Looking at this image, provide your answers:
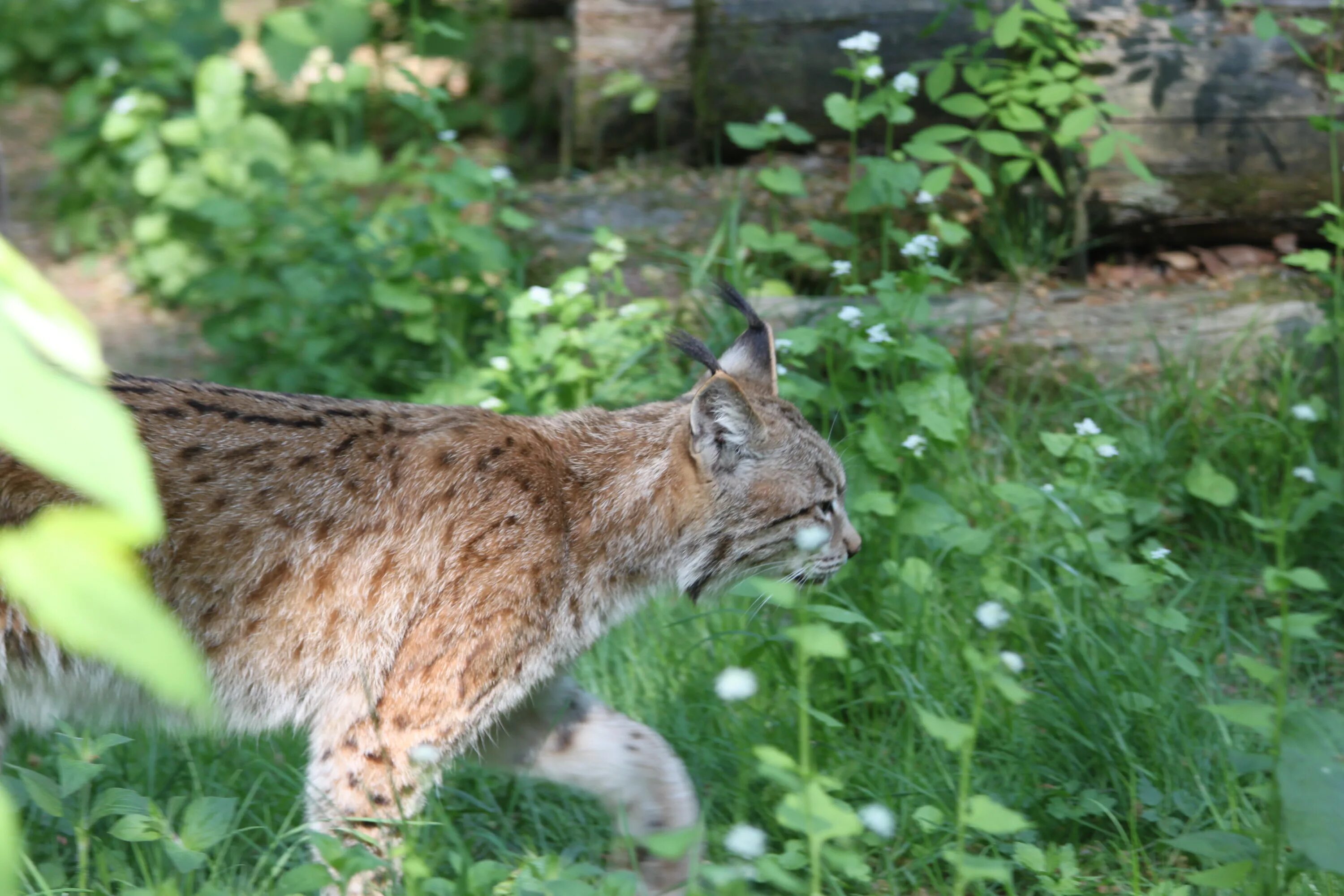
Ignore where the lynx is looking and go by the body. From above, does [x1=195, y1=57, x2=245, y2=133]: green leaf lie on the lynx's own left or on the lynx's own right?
on the lynx's own left

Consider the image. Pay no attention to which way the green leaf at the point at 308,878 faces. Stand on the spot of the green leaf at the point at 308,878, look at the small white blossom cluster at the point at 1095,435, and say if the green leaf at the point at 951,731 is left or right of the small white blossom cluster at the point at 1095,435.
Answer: right

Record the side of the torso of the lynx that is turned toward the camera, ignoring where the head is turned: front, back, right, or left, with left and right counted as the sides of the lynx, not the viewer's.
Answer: right

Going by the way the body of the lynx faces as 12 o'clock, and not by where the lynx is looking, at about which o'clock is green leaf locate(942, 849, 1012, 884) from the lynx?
The green leaf is roughly at 2 o'clock from the lynx.

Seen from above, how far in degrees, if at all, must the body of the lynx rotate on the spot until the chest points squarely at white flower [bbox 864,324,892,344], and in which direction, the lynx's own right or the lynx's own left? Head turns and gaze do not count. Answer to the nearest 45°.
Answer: approximately 45° to the lynx's own left

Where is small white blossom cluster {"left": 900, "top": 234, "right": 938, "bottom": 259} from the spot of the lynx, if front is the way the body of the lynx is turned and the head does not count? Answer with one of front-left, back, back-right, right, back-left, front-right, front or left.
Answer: front-left

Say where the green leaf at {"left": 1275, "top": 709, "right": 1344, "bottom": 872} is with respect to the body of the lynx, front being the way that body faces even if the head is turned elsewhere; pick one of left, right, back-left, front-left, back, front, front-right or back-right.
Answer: front-right

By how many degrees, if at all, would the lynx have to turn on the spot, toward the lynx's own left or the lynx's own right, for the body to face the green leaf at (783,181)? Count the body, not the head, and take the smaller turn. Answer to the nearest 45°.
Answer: approximately 45° to the lynx's own left

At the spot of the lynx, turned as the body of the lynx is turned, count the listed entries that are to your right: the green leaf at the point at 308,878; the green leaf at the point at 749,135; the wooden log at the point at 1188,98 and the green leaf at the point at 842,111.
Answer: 1

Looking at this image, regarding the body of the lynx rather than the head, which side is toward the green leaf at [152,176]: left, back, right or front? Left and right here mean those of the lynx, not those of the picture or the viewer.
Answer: left

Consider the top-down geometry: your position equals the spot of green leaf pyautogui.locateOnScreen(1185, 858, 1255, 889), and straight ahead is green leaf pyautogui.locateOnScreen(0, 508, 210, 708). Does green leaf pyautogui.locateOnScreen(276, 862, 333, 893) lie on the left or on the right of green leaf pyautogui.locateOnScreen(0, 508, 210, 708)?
right

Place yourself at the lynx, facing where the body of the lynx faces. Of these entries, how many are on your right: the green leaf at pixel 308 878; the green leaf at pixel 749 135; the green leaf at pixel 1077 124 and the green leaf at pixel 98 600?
2

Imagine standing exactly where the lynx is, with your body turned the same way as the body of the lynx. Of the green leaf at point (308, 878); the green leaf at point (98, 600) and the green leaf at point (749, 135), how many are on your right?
2

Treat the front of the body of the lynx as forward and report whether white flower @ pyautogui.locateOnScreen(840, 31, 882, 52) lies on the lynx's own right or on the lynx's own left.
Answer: on the lynx's own left
